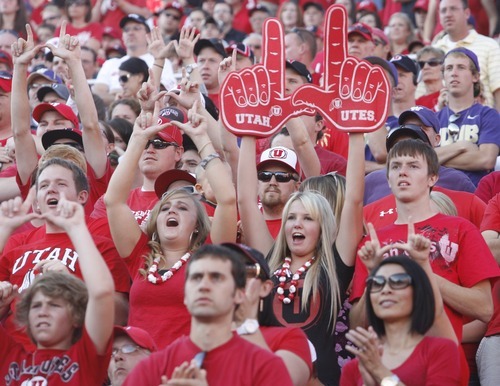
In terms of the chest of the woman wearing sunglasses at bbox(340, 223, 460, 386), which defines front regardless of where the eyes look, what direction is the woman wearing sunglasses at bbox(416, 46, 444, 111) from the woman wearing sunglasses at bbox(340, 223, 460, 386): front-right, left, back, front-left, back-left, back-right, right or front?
back-right

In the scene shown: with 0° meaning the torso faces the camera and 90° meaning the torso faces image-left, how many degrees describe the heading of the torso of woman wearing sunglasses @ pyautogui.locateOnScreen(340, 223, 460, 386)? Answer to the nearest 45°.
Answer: approximately 45°

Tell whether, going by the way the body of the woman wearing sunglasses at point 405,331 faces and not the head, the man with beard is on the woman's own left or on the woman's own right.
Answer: on the woman's own right

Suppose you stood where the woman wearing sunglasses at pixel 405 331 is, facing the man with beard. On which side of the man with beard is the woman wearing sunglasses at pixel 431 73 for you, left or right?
right
